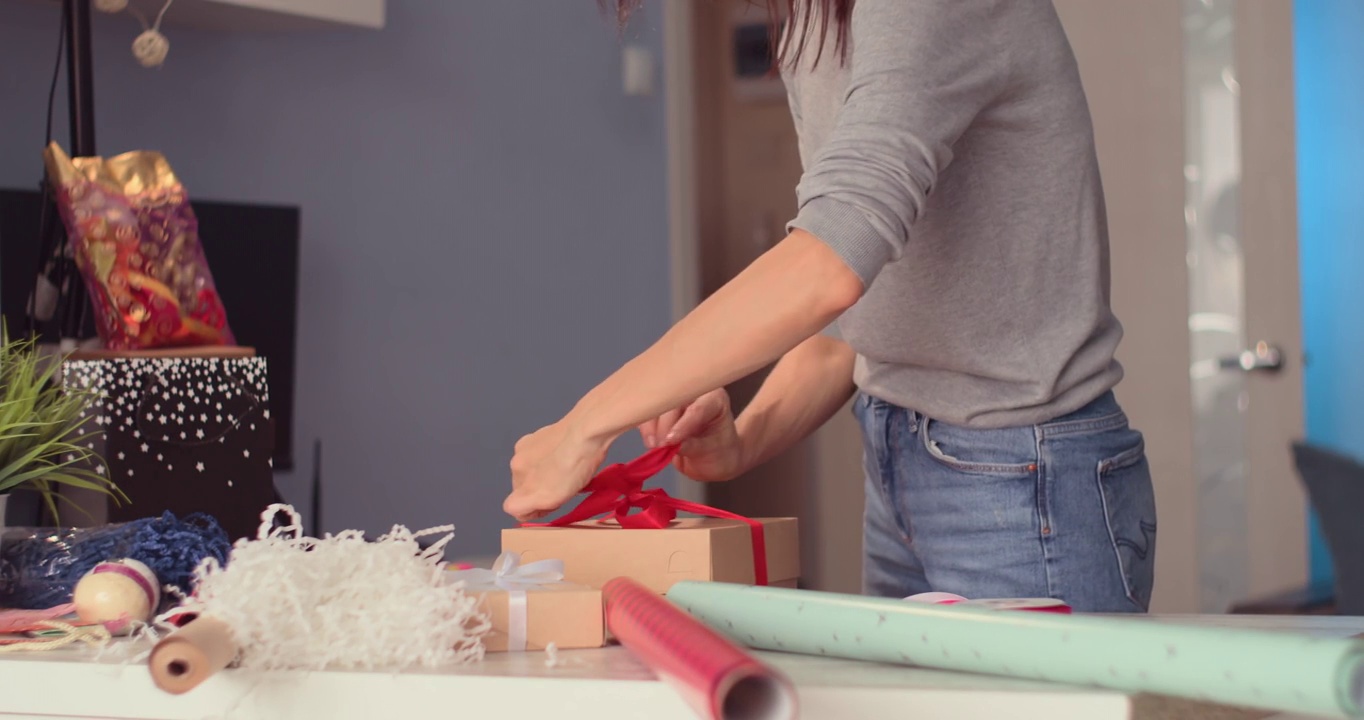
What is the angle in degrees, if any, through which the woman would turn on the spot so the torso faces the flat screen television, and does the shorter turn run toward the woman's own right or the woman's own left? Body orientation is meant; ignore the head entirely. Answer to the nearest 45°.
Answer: approximately 45° to the woman's own right

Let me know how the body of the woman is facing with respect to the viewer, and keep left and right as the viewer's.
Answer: facing to the left of the viewer

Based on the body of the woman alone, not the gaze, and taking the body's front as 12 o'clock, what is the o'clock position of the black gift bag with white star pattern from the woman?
The black gift bag with white star pattern is roughly at 12 o'clock from the woman.

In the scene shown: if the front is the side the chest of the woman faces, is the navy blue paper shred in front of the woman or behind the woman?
in front

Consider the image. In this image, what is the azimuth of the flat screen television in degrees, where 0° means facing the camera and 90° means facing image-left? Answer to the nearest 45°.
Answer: approximately 0°

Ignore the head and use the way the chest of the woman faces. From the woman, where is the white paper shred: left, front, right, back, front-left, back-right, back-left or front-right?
front-left

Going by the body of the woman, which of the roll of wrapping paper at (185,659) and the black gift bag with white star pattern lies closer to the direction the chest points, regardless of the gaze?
the black gift bag with white star pattern

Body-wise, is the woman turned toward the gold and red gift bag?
yes

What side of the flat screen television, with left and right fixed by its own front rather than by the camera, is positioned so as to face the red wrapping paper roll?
front

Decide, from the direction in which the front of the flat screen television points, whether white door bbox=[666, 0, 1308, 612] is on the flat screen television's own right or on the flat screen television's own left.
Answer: on the flat screen television's own left

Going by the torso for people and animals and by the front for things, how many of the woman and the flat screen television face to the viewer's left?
1

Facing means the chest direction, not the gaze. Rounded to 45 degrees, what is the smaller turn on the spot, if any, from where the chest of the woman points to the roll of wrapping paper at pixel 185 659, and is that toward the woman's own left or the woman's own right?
approximately 45° to the woman's own left

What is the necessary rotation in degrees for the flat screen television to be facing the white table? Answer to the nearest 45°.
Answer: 0° — it already faces it

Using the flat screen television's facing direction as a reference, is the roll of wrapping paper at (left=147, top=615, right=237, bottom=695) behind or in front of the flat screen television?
in front

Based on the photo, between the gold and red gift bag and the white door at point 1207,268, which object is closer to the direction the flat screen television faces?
the gold and red gift bag
